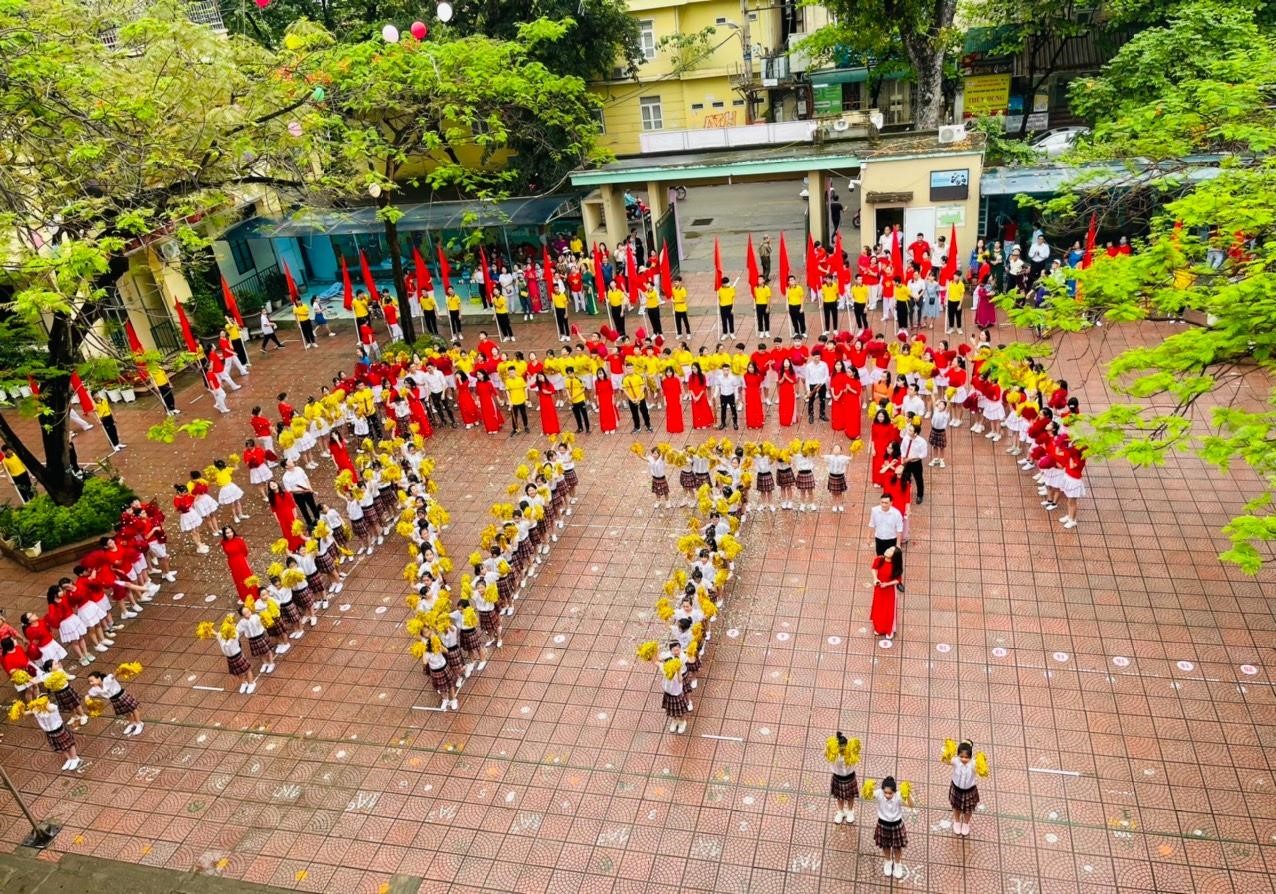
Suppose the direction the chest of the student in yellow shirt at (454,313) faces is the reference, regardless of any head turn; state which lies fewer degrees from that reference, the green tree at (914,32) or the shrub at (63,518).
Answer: the shrub

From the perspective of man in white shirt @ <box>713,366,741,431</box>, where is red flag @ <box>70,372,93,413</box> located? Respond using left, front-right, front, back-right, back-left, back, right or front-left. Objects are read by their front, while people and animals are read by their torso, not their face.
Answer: right

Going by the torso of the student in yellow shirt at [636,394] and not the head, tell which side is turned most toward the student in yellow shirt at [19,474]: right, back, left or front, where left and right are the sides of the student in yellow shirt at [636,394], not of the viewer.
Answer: right

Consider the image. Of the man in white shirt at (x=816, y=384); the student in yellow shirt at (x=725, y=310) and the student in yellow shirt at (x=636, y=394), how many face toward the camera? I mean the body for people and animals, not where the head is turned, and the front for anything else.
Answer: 3

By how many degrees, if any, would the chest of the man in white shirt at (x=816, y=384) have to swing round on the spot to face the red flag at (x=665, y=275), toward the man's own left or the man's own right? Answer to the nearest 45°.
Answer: approximately 135° to the man's own right

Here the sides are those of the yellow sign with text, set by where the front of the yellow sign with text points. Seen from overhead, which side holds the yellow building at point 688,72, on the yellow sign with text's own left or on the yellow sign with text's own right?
on the yellow sign with text's own right

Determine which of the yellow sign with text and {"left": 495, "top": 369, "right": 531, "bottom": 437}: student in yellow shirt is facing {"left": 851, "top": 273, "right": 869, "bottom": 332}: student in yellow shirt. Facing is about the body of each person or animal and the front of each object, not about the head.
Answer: the yellow sign with text

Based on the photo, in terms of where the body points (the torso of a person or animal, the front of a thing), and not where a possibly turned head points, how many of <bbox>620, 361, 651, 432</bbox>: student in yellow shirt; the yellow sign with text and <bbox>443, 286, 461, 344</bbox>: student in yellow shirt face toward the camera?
3

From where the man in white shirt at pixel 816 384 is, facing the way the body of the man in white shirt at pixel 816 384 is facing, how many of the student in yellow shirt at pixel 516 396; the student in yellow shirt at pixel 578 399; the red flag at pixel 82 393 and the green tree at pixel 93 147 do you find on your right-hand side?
4

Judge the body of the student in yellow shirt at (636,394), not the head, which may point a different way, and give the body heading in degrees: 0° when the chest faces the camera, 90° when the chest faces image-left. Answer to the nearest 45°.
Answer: approximately 0°

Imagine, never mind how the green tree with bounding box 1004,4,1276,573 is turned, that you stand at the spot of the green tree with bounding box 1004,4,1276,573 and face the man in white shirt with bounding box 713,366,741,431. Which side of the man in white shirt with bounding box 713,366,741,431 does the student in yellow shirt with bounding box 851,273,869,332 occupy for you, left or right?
right

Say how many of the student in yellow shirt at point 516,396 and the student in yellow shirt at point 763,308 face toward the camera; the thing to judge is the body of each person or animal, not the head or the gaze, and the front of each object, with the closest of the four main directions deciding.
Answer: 2

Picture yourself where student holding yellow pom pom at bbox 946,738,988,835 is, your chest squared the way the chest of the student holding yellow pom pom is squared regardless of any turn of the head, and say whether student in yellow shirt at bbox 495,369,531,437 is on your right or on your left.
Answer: on your right

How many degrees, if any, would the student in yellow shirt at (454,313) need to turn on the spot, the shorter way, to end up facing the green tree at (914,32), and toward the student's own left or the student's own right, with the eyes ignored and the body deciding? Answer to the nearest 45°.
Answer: approximately 90° to the student's own left
